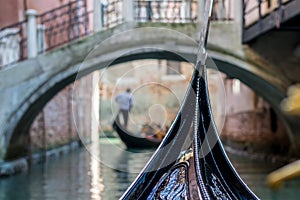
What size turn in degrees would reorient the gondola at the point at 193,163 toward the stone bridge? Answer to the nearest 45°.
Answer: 0° — it already faces it

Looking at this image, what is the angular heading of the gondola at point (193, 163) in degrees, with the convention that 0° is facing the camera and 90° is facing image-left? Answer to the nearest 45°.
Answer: approximately 180°

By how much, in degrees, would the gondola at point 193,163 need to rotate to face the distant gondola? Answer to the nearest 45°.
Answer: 0° — it already faces it
